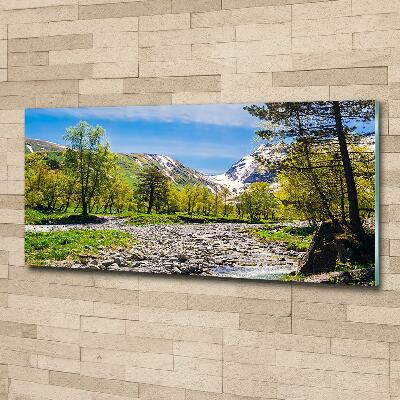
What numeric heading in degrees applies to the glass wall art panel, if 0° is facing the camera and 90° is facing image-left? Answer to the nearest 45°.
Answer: approximately 45°
